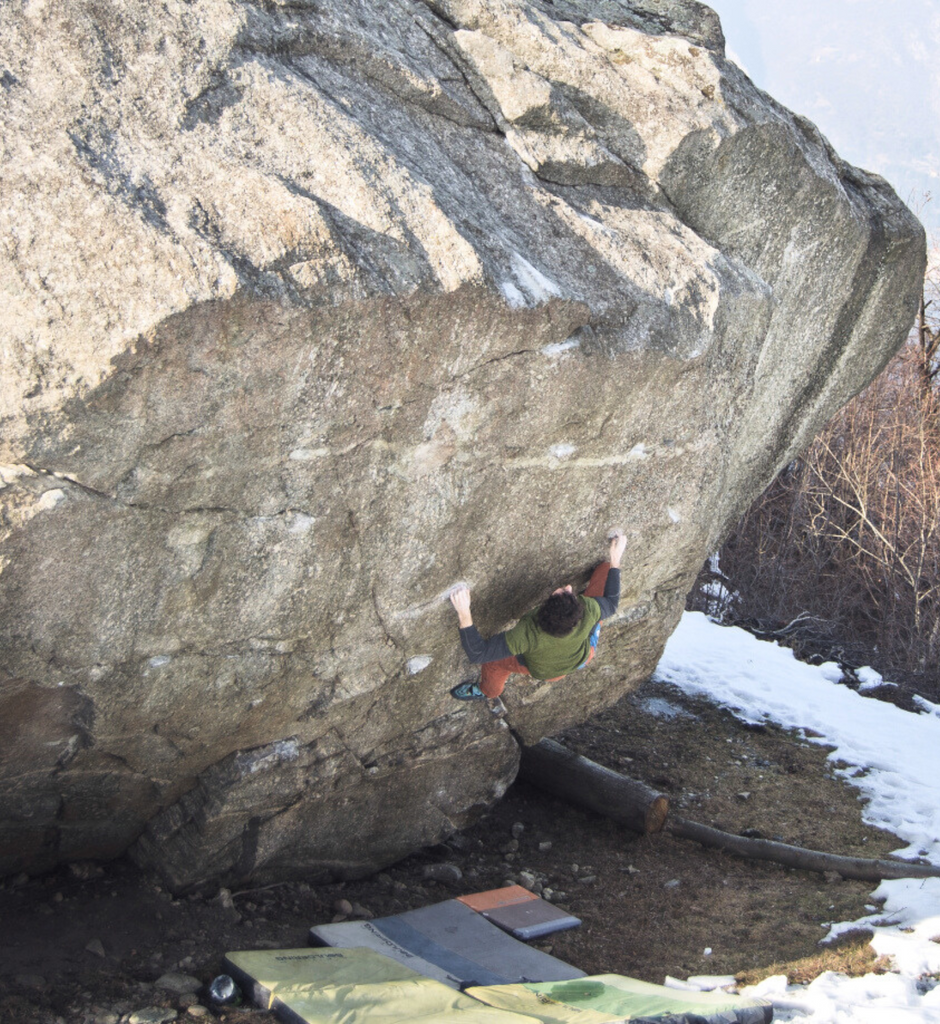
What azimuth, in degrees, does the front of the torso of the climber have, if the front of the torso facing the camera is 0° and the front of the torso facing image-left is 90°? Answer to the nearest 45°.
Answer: approximately 180°

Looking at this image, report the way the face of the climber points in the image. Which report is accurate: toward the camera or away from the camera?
away from the camera
